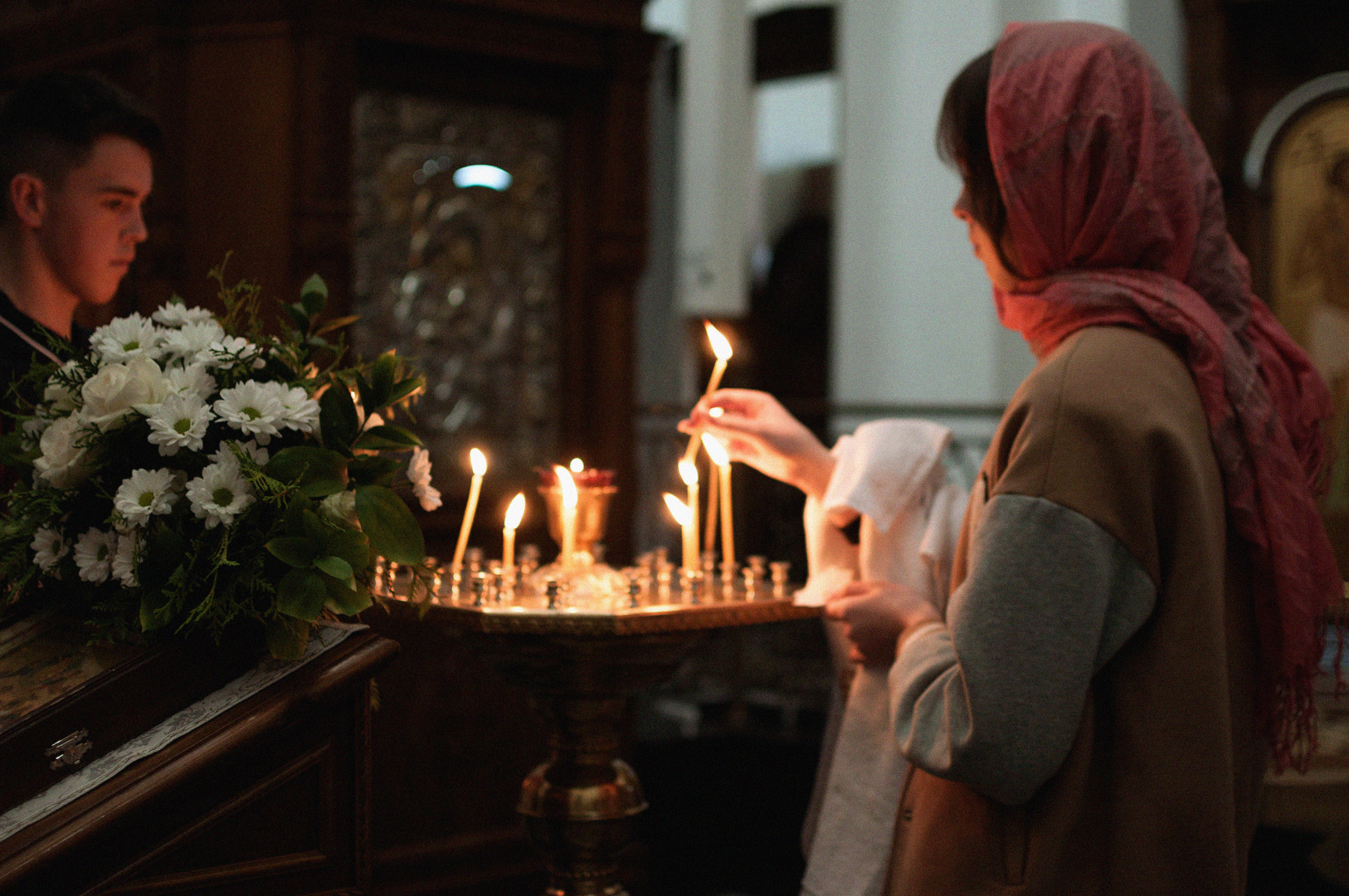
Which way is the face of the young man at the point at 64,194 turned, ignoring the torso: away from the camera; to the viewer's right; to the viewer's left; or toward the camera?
to the viewer's right

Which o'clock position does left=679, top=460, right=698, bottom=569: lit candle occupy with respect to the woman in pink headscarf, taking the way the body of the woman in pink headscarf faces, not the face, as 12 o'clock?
The lit candle is roughly at 12 o'clock from the woman in pink headscarf.

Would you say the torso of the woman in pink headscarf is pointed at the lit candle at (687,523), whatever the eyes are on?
yes

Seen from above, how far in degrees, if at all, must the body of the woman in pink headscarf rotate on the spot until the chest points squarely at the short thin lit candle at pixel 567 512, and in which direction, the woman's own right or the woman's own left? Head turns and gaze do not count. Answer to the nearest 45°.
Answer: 0° — they already face it

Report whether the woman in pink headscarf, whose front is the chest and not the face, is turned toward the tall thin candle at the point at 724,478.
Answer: yes

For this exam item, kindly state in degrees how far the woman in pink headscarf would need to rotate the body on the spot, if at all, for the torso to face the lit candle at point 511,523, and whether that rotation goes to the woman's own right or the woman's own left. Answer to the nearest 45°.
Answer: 0° — they already face it

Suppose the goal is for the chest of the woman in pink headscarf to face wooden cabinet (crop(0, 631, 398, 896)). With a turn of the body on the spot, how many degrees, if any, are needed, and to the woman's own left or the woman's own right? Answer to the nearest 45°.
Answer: approximately 90° to the woman's own left

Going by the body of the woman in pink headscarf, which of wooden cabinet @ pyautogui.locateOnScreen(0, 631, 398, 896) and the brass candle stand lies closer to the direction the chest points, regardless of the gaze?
the brass candle stand

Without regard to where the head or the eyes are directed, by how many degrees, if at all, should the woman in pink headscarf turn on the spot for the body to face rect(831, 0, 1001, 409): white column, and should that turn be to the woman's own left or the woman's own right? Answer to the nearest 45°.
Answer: approximately 45° to the woman's own right

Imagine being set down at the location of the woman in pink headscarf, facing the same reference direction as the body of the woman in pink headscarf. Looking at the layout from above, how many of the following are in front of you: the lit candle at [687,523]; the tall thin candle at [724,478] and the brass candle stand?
3

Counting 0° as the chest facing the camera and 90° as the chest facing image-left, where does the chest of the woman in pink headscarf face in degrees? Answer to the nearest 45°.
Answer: approximately 135°

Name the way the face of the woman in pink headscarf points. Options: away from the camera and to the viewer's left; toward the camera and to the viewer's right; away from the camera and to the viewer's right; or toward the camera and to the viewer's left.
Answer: away from the camera and to the viewer's left
